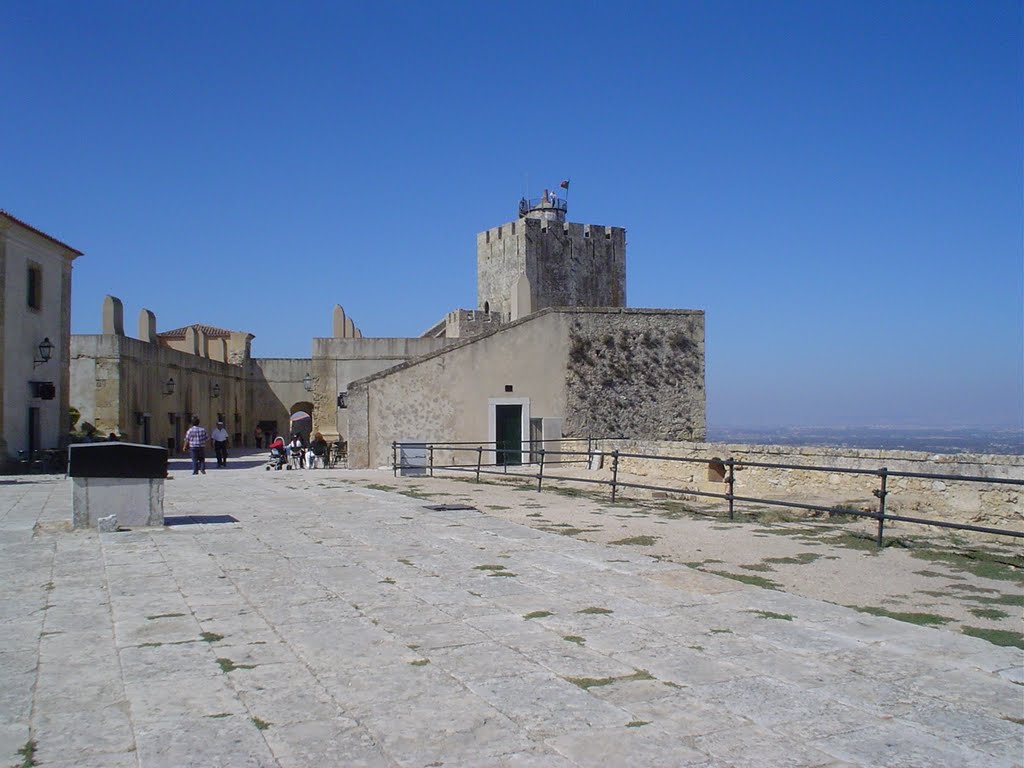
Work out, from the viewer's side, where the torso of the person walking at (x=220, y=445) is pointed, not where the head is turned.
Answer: toward the camera

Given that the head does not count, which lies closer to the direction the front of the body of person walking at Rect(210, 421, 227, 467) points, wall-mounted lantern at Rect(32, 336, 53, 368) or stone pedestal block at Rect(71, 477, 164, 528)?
the stone pedestal block

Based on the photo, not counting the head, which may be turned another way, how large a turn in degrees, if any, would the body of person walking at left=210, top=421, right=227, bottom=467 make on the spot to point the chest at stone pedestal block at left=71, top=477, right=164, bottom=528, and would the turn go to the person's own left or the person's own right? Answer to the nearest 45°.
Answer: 0° — they already face it

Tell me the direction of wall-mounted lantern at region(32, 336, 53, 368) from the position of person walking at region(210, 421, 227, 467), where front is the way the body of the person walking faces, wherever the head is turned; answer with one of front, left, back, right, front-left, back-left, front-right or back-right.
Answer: right

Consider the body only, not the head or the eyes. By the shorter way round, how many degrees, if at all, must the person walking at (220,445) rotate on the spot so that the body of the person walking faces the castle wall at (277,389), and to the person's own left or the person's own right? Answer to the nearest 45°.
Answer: approximately 180°

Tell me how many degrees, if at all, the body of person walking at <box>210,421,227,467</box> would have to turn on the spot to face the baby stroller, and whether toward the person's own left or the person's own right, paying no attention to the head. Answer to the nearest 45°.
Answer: approximately 45° to the person's own left

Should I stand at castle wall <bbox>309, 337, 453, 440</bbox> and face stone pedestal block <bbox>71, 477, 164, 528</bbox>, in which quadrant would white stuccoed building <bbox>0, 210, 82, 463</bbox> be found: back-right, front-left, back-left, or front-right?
front-right

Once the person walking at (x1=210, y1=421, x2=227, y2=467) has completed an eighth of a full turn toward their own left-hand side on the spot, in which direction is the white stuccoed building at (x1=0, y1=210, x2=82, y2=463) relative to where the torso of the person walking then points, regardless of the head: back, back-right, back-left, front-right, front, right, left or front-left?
back-right
